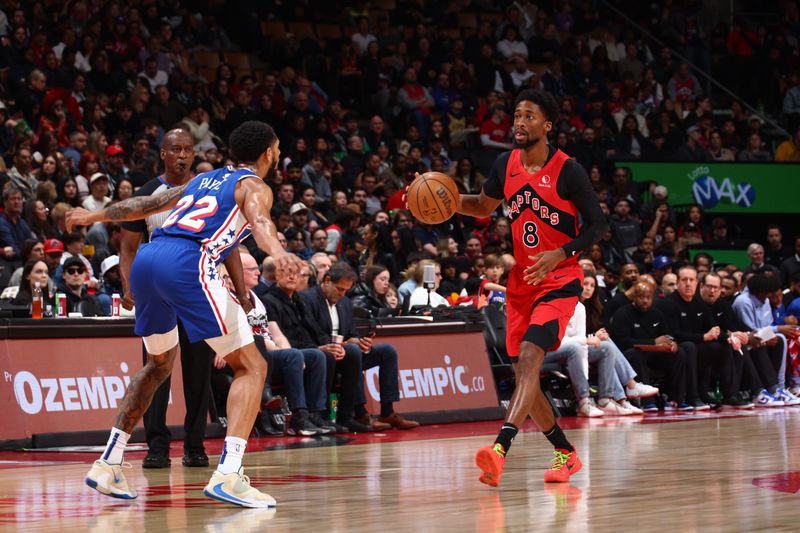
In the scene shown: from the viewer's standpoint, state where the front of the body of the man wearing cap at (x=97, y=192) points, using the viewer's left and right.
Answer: facing the viewer and to the right of the viewer

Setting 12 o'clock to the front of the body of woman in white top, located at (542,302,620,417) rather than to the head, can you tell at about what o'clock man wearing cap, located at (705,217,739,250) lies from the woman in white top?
The man wearing cap is roughly at 8 o'clock from the woman in white top.

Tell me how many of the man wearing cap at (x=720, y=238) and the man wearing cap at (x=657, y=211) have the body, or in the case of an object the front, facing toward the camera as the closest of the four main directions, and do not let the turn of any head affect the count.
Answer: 2

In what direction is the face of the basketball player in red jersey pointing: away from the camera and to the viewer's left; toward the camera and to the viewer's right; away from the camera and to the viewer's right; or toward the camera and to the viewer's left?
toward the camera and to the viewer's left

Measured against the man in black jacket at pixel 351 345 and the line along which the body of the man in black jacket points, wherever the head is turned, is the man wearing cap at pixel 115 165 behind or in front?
behind

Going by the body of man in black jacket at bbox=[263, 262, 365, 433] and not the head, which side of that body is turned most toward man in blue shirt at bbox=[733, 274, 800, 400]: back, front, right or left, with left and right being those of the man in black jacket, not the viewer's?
left

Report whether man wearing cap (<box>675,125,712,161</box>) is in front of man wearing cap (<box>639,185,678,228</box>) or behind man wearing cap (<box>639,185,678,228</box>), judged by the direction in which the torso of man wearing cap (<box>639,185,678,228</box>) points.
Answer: behind

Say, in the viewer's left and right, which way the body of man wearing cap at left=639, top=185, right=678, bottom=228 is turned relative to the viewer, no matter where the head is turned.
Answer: facing the viewer

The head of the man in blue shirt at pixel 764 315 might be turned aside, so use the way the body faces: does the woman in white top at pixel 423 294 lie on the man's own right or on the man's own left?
on the man's own right

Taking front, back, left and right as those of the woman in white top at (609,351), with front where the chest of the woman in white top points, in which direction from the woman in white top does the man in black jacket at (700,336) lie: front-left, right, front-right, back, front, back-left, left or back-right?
left

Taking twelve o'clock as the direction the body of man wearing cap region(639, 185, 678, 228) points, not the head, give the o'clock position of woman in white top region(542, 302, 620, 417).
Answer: The woman in white top is roughly at 12 o'clock from the man wearing cap.

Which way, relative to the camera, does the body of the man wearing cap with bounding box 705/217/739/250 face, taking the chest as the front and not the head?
toward the camera

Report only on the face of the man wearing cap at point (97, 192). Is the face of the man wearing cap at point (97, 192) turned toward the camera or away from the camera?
toward the camera

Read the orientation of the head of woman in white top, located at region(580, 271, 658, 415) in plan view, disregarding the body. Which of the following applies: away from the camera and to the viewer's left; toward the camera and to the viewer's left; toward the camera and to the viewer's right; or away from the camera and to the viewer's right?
toward the camera and to the viewer's left

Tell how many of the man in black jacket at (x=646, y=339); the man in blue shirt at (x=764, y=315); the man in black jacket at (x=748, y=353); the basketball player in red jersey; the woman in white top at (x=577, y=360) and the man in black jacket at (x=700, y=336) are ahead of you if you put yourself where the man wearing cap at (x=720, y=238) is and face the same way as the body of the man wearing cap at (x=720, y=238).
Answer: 6

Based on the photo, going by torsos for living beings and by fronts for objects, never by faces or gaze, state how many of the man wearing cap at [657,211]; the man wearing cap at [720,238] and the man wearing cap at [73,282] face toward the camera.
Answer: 3

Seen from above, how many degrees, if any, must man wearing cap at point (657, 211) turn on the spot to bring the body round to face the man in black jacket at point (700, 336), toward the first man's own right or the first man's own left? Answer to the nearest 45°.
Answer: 0° — they already face them
